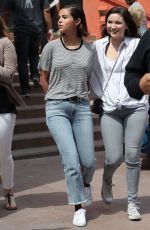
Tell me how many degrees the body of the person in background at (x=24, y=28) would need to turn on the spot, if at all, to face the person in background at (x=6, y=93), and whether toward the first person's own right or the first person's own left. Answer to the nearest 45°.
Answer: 0° — they already face them

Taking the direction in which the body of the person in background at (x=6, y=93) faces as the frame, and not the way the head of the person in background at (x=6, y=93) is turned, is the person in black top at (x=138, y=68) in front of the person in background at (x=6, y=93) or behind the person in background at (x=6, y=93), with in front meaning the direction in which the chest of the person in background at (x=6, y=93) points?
in front

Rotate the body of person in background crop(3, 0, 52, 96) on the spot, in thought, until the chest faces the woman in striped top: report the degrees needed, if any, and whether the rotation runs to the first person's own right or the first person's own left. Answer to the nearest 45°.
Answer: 0° — they already face them

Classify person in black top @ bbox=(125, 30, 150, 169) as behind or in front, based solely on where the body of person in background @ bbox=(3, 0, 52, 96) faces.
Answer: in front
